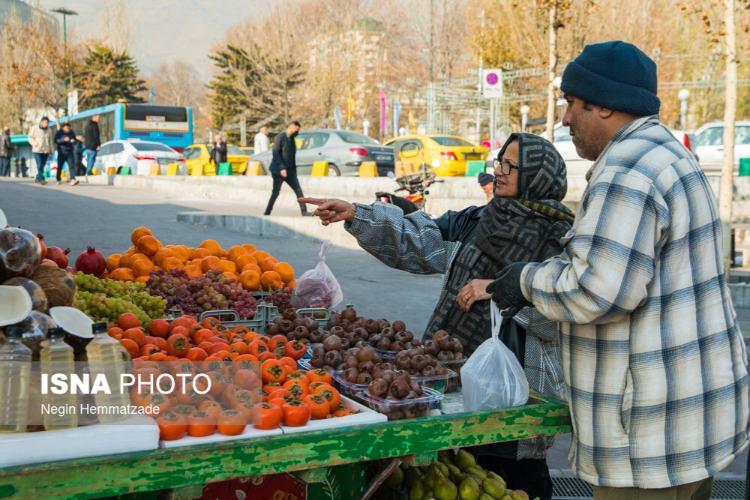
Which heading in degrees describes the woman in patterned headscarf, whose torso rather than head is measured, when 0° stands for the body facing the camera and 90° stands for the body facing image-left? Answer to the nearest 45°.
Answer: approximately 90°

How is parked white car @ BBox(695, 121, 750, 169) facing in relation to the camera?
to the viewer's left

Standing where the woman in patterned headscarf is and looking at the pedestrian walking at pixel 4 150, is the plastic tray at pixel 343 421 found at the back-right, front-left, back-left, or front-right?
back-left

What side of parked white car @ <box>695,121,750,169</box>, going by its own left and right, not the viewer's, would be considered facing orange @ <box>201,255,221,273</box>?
left

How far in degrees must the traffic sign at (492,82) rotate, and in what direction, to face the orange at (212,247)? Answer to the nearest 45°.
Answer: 0° — it already faces it

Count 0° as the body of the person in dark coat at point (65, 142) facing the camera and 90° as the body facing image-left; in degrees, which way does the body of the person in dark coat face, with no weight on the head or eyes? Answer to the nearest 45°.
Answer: approximately 0°

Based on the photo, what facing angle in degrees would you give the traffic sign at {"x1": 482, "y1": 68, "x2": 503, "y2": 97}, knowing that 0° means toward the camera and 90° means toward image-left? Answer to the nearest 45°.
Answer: approximately 0°

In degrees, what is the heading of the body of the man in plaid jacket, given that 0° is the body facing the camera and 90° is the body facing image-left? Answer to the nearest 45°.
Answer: approximately 90°

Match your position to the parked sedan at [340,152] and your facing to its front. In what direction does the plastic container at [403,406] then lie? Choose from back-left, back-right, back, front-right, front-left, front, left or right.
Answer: back-left

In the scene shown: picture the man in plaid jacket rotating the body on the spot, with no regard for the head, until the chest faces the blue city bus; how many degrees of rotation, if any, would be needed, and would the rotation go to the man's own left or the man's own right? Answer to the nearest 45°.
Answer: approximately 45° to the man's own right
